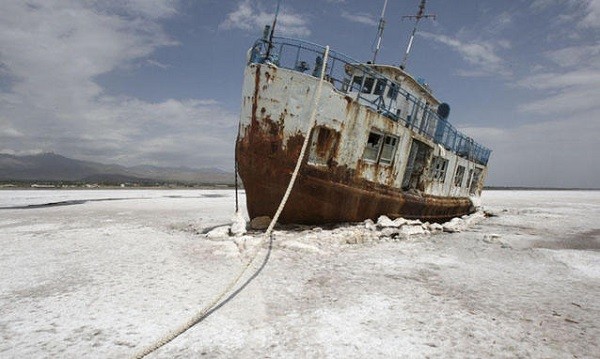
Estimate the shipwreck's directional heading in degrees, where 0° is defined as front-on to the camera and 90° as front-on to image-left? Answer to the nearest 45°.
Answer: approximately 45°
